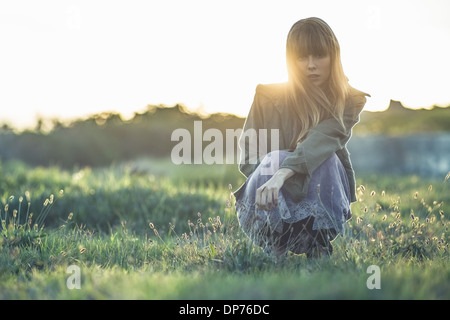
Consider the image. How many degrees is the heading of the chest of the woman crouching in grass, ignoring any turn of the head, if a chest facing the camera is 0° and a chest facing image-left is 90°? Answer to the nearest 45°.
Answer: approximately 0°
